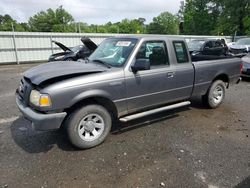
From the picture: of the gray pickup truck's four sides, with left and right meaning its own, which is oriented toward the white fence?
right

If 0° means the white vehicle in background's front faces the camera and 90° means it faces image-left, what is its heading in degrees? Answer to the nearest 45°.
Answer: approximately 45°

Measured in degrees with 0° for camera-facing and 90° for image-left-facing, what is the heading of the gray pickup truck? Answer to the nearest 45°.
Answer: approximately 45°

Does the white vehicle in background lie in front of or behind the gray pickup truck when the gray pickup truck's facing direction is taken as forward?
behind

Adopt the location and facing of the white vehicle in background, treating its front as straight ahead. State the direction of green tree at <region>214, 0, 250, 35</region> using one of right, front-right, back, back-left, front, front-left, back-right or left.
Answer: back-right
